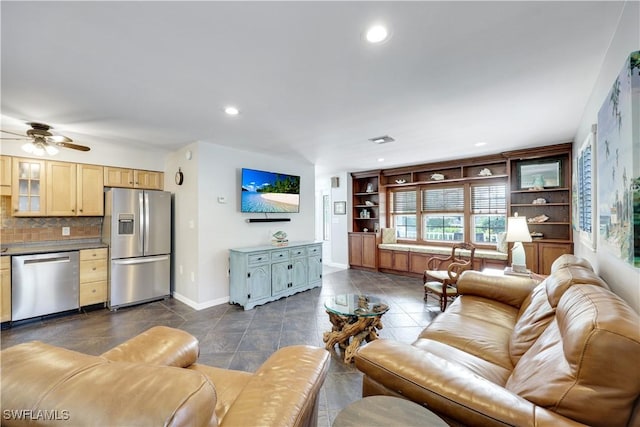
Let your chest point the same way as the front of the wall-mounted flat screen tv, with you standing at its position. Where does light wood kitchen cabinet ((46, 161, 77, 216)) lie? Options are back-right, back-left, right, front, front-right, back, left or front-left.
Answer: back-right

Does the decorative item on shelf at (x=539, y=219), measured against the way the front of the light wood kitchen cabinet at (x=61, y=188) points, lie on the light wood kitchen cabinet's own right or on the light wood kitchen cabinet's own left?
on the light wood kitchen cabinet's own left

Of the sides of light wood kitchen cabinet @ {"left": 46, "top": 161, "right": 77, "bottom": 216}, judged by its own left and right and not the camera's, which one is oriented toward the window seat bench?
left

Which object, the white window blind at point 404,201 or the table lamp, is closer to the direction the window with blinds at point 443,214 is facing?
the table lamp

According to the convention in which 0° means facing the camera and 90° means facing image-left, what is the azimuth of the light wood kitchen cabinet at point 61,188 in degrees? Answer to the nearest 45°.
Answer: approximately 0°

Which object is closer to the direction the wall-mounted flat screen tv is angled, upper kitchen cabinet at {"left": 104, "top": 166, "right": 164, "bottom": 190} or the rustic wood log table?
the rustic wood log table

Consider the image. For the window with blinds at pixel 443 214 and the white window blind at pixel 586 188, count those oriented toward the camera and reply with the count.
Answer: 1
